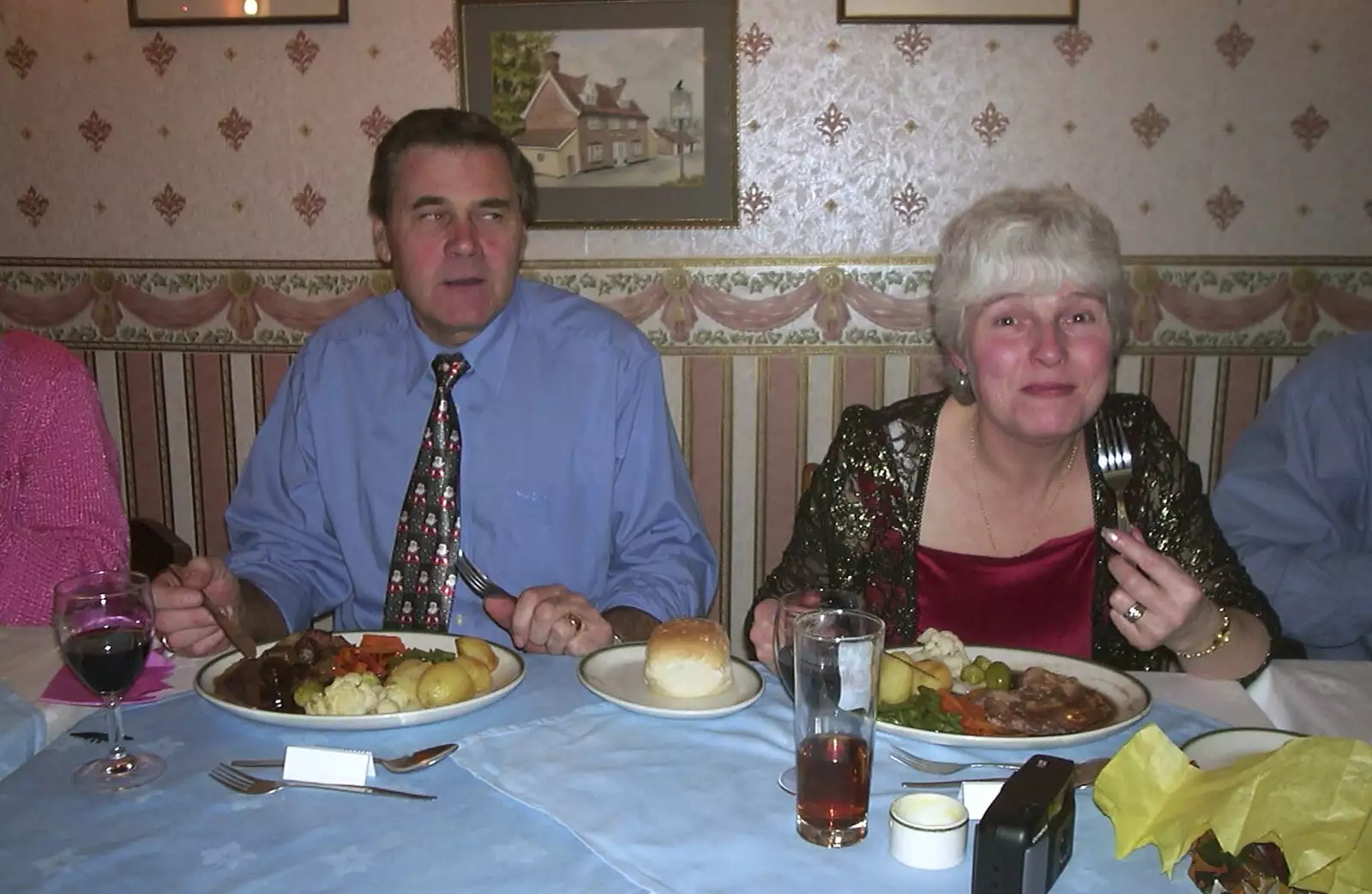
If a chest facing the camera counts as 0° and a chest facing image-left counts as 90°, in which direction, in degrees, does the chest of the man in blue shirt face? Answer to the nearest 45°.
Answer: approximately 0°

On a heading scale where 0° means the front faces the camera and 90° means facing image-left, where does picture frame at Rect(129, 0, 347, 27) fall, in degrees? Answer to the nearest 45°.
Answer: approximately 0°

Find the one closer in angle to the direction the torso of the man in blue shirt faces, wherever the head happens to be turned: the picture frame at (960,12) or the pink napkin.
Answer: the pink napkin

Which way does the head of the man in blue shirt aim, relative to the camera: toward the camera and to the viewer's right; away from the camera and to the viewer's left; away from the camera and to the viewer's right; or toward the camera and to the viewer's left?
toward the camera and to the viewer's right

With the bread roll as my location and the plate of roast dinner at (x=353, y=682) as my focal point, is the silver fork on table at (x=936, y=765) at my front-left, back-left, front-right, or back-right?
back-left

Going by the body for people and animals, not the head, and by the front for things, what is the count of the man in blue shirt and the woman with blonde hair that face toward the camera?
2

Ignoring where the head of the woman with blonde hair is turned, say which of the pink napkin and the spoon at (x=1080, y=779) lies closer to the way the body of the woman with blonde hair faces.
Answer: the spoon
